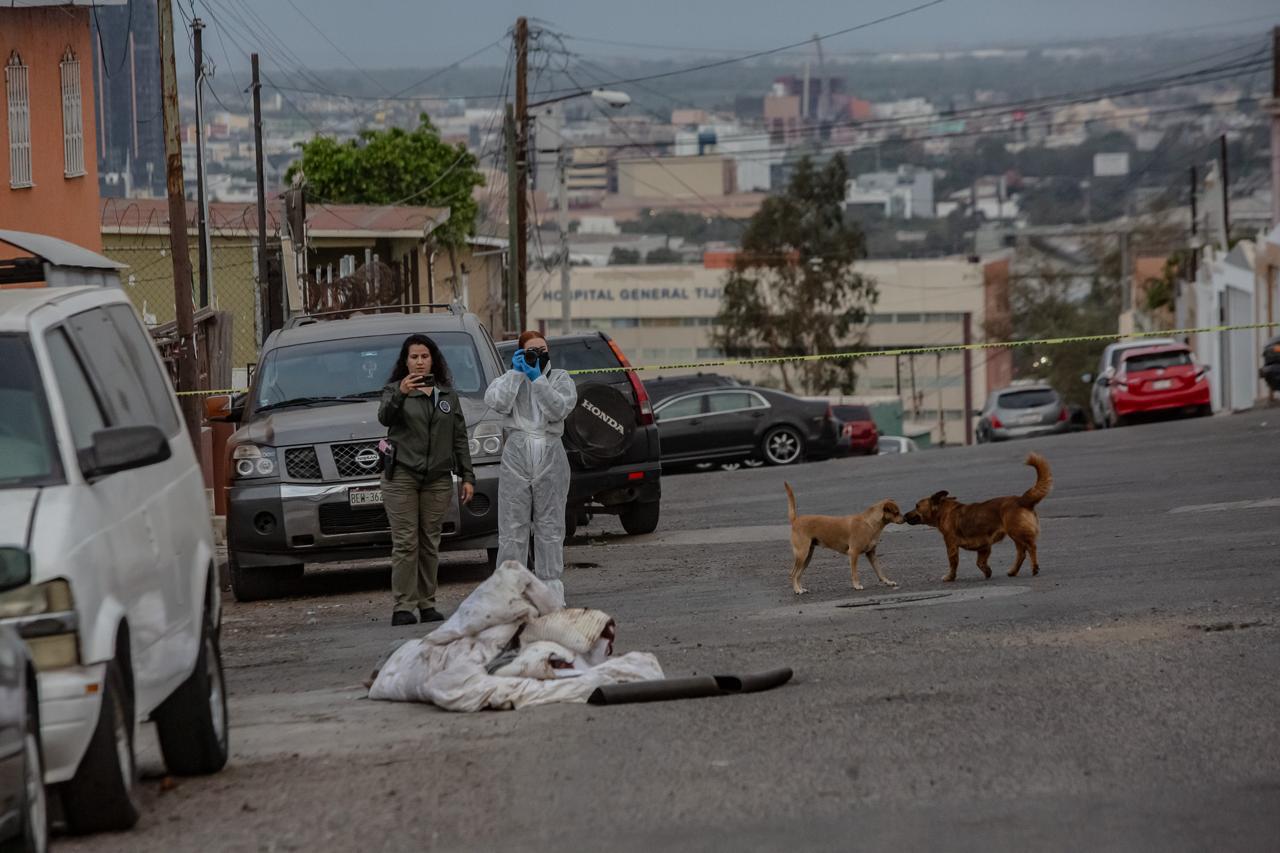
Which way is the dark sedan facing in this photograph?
to the viewer's left

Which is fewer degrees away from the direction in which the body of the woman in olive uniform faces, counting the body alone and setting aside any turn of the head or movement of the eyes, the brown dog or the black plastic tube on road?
the black plastic tube on road

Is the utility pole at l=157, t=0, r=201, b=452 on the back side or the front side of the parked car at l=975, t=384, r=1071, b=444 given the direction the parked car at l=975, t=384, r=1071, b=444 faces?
on the back side

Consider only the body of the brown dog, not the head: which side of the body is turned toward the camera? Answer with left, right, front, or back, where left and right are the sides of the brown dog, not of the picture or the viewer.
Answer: left

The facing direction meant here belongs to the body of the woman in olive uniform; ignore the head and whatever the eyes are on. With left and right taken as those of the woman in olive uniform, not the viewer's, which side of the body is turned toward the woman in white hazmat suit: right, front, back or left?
left

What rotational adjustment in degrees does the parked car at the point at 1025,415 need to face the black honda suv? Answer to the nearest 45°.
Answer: approximately 180°

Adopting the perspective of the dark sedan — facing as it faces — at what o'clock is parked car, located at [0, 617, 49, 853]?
The parked car is roughly at 9 o'clock from the dark sedan.

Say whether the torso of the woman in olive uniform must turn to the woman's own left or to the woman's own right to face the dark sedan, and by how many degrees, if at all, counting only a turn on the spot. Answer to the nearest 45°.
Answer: approximately 180°

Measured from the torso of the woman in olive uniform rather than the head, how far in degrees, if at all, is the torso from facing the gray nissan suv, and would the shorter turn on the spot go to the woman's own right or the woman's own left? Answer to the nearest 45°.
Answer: approximately 180°

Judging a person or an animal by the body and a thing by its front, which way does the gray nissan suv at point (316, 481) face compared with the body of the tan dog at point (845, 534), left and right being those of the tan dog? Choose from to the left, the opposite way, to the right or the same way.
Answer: to the right

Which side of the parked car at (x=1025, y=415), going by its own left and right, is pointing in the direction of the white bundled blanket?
back

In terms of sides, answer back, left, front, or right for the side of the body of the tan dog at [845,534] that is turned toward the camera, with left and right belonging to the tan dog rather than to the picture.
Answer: right

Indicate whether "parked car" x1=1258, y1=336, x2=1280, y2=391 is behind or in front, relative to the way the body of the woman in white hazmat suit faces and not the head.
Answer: behind

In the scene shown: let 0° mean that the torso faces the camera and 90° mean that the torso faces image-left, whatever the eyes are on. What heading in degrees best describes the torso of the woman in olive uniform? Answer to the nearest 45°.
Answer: approximately 0°
